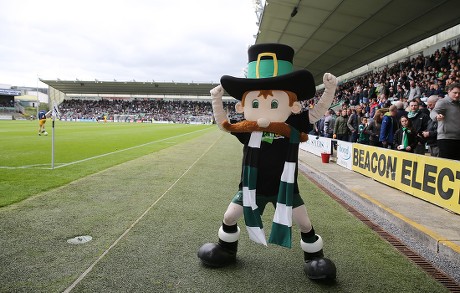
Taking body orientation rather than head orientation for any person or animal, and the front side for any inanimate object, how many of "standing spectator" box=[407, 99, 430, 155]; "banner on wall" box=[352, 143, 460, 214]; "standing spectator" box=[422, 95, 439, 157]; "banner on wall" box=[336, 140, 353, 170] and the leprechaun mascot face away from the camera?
0

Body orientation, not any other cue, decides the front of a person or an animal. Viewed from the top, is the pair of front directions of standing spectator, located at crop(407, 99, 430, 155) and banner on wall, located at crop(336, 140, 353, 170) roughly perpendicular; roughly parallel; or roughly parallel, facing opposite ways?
roughly parallel

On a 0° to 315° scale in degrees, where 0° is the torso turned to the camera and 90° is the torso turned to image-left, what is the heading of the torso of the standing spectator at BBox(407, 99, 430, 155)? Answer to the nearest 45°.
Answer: approximately 45°

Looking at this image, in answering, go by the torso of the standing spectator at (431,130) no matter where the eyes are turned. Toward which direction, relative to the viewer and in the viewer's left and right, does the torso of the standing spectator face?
facing the viewer and to the left of the viewer

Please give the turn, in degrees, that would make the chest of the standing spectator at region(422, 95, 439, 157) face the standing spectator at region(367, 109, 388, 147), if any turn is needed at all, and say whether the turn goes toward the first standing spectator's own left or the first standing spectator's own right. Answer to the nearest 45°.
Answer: approximately 90° to the first standing spectator's own right

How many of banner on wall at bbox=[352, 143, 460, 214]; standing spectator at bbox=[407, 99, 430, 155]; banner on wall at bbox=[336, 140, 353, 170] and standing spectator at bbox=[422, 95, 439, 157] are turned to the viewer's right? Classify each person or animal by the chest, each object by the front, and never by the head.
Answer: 0

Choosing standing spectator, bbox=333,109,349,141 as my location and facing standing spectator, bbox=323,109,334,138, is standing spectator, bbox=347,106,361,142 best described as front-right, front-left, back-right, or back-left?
back-right

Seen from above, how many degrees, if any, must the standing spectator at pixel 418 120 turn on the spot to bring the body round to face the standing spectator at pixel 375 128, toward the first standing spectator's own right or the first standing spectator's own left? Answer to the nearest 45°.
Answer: approximately 90° to the first standing spectator's own right

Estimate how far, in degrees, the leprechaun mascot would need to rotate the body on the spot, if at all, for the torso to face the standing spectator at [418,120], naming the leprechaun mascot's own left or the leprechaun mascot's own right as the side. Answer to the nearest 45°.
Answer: approximately 135° to the leprechaun mascot's own left

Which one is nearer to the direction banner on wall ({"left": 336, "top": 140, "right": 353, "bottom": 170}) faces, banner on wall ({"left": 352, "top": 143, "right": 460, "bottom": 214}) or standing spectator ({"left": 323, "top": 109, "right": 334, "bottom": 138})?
the banner on wall

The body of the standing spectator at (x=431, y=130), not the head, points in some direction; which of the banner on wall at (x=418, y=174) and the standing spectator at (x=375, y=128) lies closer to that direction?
the banner on wall

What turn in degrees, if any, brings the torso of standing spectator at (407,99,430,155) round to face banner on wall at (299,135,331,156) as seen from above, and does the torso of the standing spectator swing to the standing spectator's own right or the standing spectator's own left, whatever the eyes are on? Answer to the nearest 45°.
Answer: approximately 90° to the standing spectator's own right

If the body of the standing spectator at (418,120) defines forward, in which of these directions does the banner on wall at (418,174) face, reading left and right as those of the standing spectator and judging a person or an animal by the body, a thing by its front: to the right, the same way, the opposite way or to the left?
the same way

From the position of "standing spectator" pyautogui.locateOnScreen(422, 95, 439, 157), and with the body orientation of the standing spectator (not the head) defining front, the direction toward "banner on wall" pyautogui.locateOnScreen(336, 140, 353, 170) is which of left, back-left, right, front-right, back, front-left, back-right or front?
right
